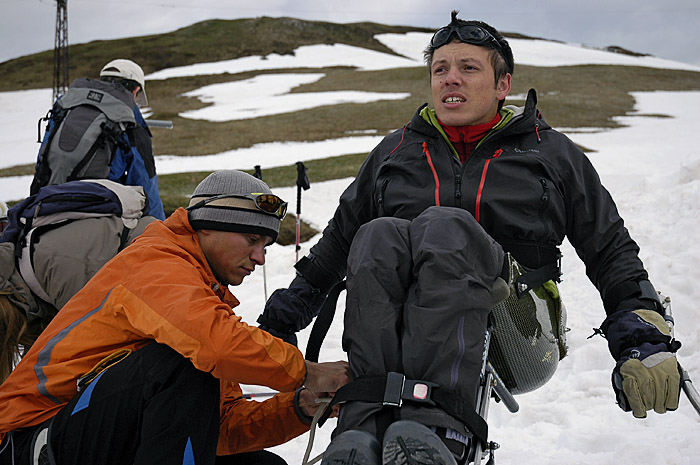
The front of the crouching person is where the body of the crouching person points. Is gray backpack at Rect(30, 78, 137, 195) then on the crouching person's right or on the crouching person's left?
on the crouching person's left

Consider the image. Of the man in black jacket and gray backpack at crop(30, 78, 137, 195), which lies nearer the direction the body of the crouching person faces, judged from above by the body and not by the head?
the man in black jacket

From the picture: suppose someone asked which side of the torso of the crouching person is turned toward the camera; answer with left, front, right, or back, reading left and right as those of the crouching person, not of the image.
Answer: right

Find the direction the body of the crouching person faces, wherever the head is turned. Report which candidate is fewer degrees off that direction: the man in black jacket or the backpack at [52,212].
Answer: the man in black jacket

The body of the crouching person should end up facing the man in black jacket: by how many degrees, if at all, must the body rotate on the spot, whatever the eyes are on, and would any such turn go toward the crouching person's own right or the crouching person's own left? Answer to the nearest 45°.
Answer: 0° — they already face them

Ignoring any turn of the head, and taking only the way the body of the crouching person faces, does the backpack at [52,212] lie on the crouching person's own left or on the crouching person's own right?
on the crouching person's own left
